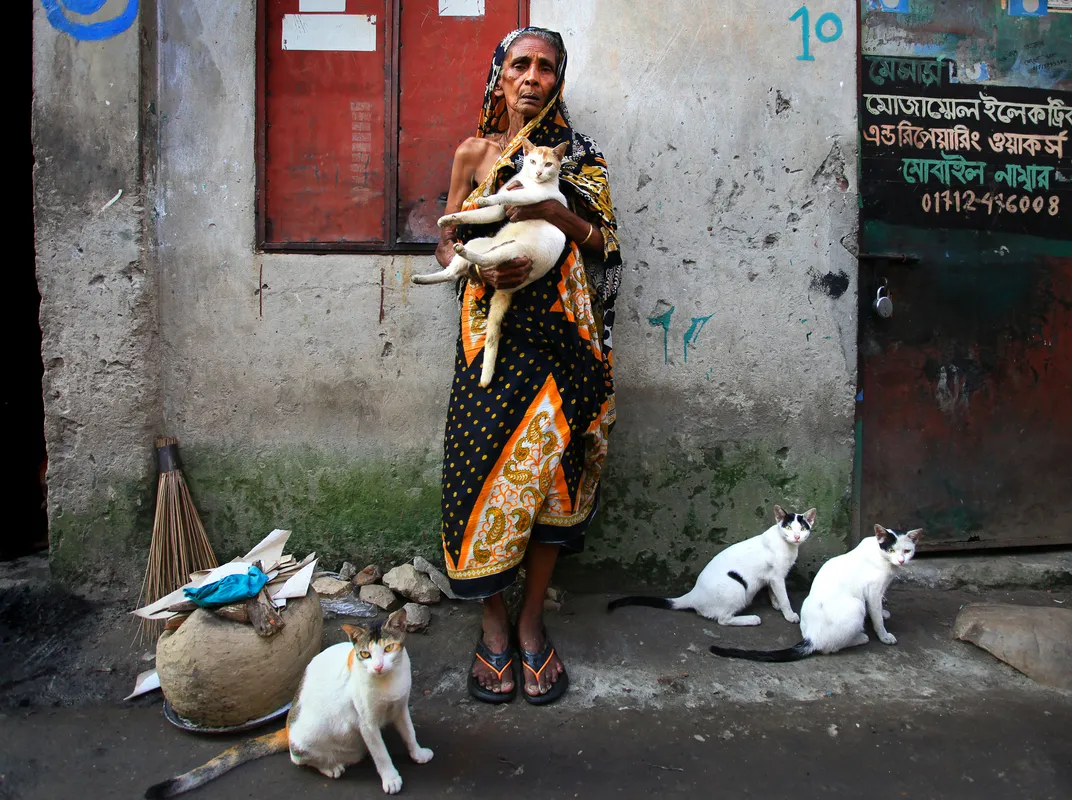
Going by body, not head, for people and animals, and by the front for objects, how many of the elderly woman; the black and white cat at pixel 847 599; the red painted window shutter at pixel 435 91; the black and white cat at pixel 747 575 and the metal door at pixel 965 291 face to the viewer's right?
2

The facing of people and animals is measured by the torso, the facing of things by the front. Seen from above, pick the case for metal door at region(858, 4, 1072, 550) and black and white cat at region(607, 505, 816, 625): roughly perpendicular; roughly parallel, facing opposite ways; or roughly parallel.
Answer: roughly perpendicular

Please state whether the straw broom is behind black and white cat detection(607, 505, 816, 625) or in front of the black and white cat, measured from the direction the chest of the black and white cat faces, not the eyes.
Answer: behind

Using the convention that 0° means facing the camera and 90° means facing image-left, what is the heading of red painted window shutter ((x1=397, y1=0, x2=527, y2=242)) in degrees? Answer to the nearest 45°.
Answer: approximately 0°

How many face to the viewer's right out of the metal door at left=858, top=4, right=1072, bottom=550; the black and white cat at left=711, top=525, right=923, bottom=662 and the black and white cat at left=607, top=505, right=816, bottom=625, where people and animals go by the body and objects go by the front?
2

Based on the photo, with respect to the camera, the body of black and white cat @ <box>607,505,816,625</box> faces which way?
to the viewer's right

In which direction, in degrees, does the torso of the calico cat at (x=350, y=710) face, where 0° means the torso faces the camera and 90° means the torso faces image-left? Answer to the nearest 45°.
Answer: approximately 315°

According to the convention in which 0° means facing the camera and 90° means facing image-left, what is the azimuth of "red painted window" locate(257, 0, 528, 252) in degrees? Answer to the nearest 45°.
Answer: approximately 0°
